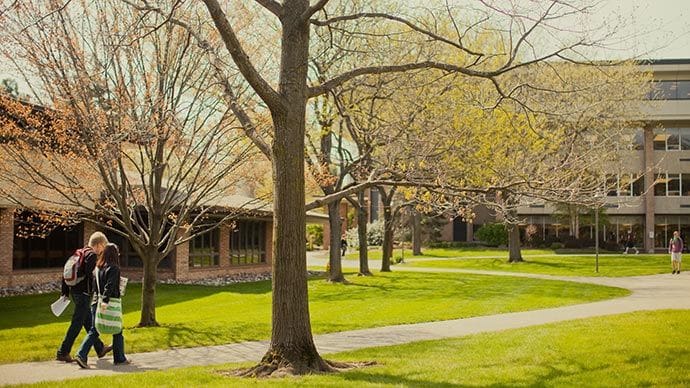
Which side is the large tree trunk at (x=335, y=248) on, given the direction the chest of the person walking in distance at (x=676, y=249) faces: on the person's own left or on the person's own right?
on the person's own right

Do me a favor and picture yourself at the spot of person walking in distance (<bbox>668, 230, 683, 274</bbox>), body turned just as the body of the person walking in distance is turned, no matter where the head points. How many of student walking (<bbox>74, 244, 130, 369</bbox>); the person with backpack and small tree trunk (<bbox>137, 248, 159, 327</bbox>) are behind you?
0

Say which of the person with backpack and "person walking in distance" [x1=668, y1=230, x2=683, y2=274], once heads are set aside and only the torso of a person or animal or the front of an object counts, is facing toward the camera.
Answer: the person walking in distance

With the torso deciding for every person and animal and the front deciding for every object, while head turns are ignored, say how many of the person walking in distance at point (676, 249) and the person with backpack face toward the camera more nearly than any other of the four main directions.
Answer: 1

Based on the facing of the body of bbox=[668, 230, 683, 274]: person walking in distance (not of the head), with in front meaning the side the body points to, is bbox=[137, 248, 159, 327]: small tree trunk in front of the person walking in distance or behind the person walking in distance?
in front

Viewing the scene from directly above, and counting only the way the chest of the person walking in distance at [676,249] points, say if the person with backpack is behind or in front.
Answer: in front

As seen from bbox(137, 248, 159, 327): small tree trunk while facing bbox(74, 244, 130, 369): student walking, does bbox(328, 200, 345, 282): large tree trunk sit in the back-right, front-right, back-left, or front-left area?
back-left

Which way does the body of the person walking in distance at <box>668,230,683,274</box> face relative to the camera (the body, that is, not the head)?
toward the camera

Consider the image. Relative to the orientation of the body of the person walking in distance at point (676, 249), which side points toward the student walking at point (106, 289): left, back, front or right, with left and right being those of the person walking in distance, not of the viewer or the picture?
front
